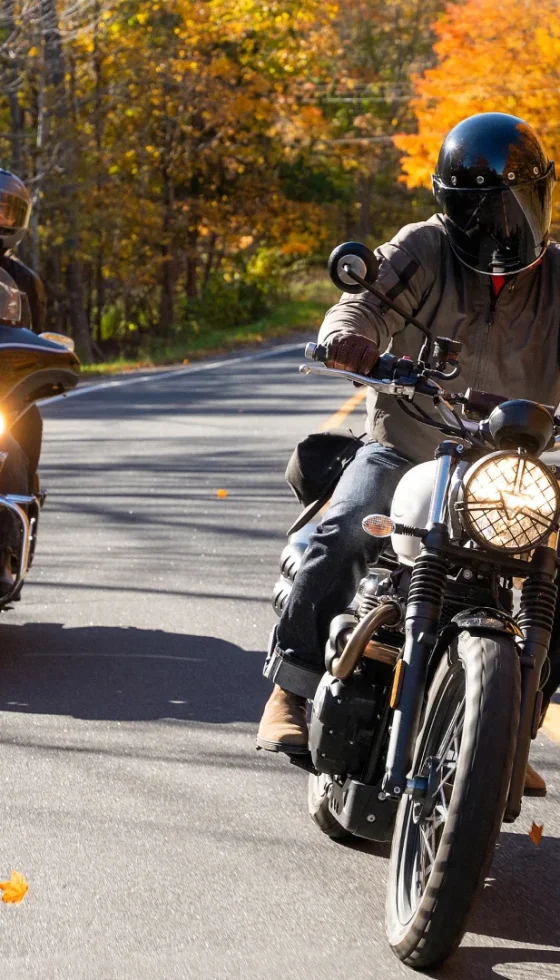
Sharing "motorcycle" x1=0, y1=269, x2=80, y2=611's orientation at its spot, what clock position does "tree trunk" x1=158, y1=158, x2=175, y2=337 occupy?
The tree trunk is roughly at 6 o'clock from the motorcycle.

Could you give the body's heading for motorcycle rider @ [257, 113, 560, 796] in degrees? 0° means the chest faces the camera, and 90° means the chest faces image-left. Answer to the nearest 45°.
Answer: approximately 0°

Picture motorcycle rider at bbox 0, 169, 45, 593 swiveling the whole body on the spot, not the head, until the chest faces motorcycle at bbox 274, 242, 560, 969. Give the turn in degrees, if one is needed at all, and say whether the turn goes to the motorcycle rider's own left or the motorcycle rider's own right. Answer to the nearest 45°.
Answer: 0° — they already face it

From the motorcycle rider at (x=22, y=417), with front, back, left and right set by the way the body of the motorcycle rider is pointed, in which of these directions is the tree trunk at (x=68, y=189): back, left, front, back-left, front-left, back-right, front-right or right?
back

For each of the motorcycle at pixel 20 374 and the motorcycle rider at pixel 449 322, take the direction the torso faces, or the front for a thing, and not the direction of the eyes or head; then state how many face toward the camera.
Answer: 2
